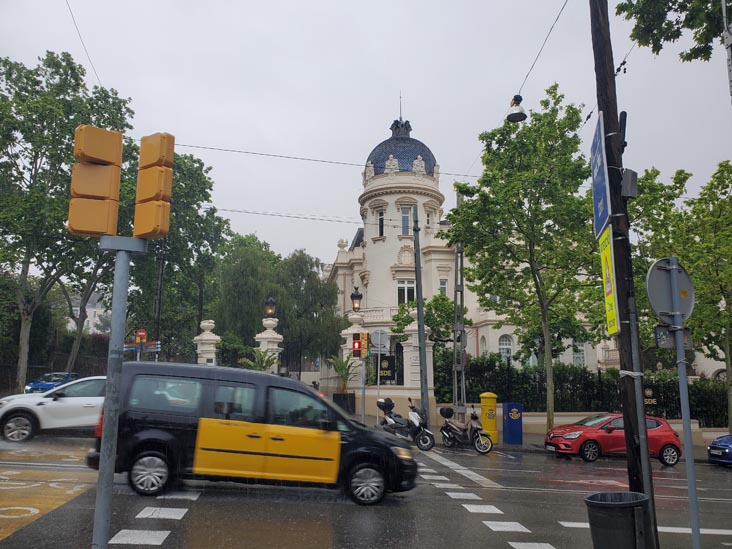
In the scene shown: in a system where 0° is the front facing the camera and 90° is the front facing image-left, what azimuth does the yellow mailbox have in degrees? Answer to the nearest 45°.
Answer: approximately 0°

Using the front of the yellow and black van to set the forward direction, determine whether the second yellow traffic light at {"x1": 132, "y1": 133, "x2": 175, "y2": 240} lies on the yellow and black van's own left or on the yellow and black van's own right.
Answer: on the yellow and black van's own right

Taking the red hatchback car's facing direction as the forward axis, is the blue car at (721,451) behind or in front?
behind

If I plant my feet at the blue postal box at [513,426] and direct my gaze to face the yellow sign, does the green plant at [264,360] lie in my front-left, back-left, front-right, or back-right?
back-right

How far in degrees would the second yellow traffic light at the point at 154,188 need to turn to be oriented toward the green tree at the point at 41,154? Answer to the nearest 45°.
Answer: approximately 45° to its left

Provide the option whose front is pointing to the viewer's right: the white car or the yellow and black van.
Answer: the yellow and black van

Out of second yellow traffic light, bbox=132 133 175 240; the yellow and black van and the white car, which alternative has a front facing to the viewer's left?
the white car

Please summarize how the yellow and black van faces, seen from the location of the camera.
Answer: facing to the right of the viewer

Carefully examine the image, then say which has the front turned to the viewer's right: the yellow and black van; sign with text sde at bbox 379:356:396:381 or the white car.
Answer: the yellow and black van
